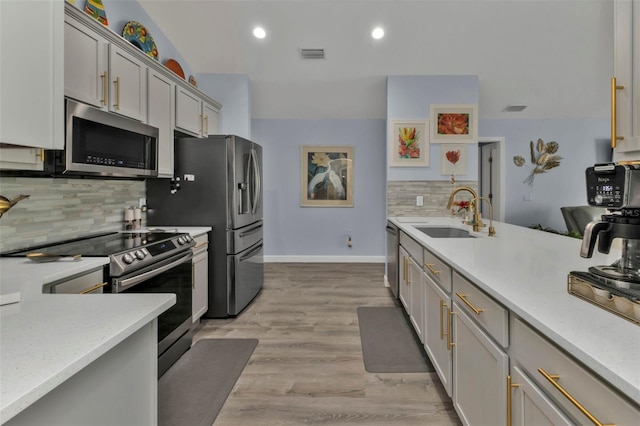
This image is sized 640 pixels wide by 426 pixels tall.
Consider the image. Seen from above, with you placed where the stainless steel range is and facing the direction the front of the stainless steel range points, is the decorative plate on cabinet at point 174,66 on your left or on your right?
on your left

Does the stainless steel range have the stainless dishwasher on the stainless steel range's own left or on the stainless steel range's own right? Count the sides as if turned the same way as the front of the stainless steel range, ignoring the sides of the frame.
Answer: on the stainless steel range's own left

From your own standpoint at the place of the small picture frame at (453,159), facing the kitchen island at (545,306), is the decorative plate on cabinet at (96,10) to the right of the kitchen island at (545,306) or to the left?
right

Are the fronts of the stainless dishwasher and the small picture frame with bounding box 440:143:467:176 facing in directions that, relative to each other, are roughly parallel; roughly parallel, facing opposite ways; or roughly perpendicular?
roughly perpendicular

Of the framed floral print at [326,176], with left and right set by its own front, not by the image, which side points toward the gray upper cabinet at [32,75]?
front

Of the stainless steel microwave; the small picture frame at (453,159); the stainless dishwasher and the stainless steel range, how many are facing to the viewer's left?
1

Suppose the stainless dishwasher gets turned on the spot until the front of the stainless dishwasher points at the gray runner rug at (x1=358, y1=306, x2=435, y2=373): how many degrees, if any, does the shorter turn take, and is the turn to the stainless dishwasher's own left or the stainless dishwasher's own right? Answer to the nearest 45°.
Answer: approximately 90° to the stainless dishwasher's own left

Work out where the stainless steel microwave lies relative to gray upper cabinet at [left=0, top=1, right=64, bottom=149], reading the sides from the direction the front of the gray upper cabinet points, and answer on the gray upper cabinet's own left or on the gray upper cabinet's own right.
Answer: on the gray upper cabinet's own left

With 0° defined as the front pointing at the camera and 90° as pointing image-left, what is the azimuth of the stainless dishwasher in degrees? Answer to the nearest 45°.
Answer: approximately 90°

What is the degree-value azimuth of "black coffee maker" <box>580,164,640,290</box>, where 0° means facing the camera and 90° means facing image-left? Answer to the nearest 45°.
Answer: approximately 45°

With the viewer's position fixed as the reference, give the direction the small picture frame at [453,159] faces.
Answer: facing the viewer
